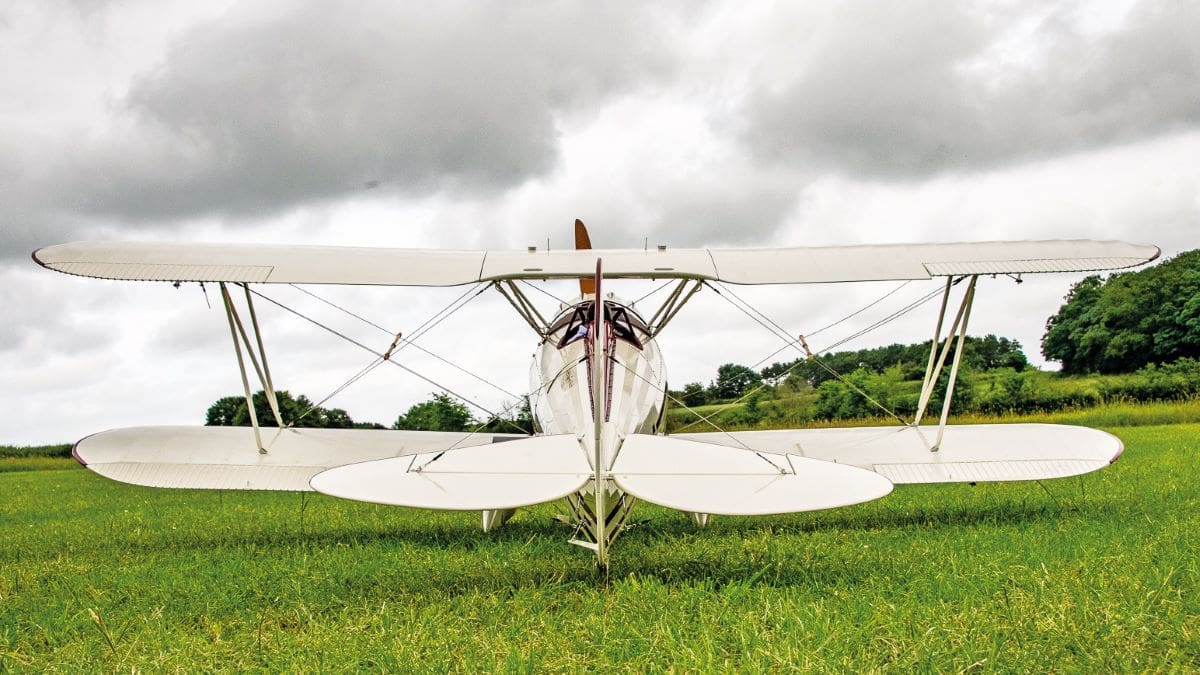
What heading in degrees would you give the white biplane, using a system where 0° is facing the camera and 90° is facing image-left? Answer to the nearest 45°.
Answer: approximately 180°

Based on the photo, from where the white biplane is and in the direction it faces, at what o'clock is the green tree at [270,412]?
The green tree is roughly at 11 o'clock from the white biplane.

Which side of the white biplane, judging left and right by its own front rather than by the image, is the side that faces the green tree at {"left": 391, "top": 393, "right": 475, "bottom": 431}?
front

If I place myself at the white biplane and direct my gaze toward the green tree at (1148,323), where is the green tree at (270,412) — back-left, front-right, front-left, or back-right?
front-left

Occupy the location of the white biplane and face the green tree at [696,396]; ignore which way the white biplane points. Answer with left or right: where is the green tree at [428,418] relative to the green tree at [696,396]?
left

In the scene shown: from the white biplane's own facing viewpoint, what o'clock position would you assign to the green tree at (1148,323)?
The green tree is roughly at 1 o'clock from the white biplane.
